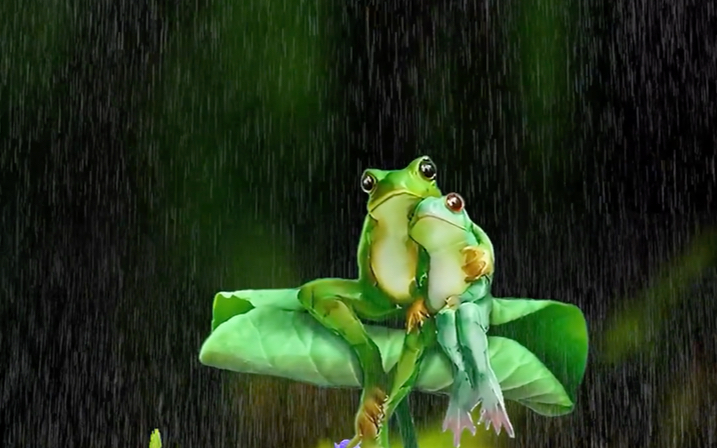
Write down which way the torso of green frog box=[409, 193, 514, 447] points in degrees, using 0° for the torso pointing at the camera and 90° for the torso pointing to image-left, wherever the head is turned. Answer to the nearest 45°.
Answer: approximately 45°
